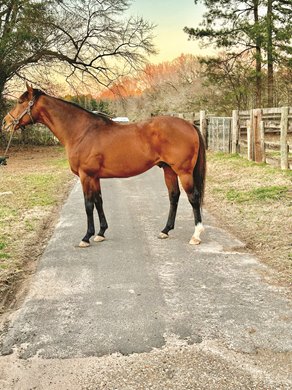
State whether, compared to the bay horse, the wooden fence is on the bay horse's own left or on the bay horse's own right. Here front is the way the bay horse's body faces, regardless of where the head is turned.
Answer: on the bay horse's own right

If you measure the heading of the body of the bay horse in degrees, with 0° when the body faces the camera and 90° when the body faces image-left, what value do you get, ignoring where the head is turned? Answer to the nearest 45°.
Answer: approximately 90°
